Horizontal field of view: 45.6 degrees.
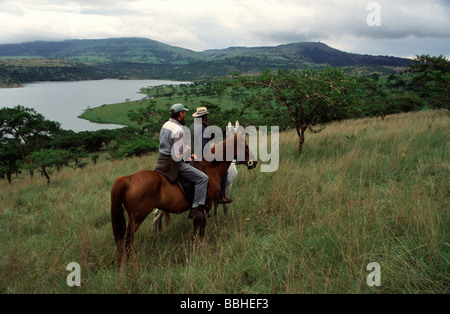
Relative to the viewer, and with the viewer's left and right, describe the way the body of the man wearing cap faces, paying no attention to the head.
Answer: facing away from the viewer and to the right of the viewer

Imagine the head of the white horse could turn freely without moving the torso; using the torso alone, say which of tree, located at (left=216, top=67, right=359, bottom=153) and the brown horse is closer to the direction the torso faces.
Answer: the tree

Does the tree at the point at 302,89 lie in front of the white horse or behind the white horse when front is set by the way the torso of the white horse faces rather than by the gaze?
in front

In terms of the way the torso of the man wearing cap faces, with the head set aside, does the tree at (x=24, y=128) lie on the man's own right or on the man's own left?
on the man's own left

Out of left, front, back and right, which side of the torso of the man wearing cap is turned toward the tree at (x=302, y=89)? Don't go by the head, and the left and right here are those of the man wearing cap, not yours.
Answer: front

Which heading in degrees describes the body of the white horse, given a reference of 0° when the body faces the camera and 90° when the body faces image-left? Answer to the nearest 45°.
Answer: approximately 225°

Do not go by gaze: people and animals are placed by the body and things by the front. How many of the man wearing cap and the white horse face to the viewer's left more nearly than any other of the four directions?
0

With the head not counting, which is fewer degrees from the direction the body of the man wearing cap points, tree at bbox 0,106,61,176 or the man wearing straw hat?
the man wearing straw hat
